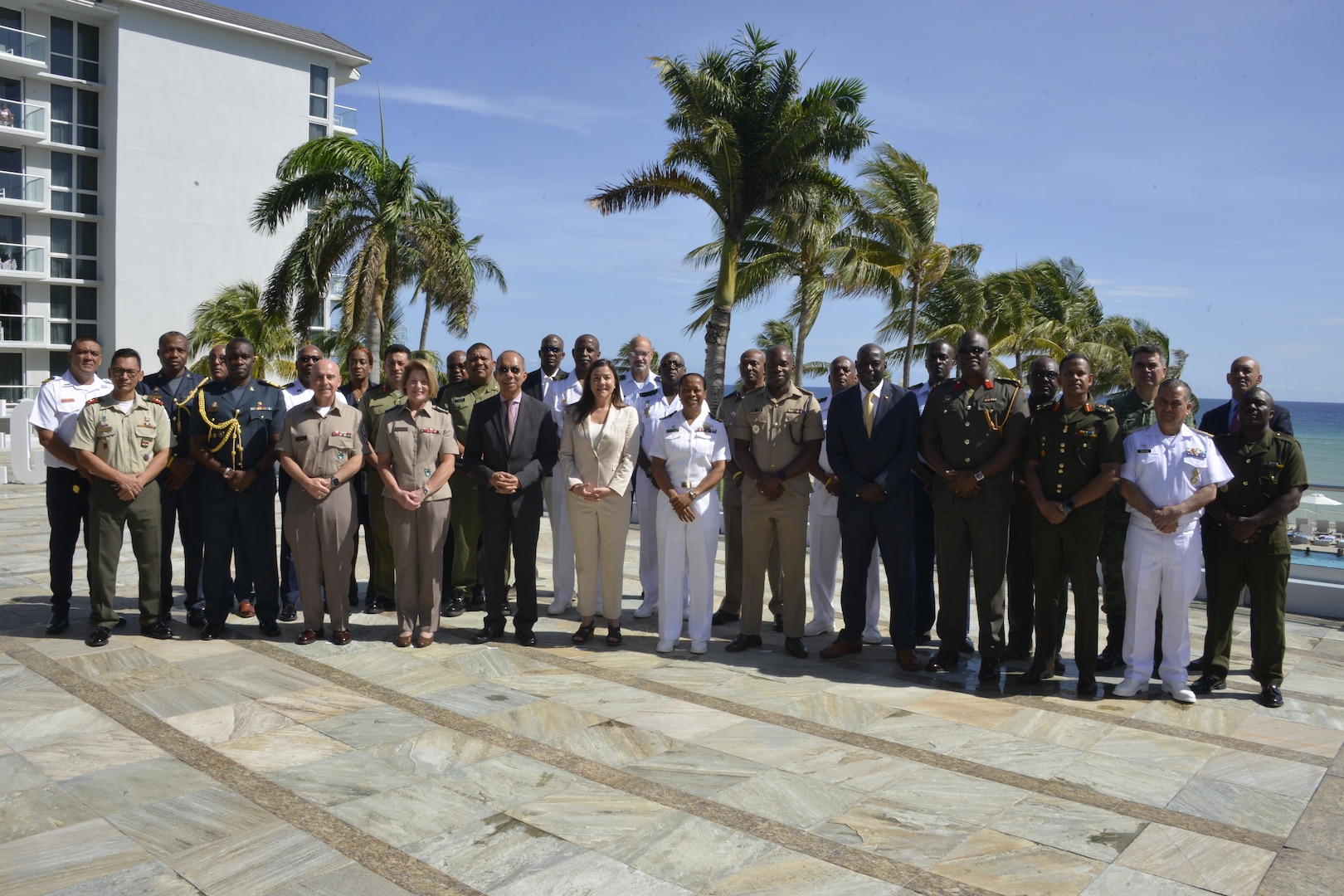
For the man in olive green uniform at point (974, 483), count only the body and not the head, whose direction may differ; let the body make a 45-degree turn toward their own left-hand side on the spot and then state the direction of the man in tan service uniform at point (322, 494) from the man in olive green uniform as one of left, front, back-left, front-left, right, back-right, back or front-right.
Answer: back-right

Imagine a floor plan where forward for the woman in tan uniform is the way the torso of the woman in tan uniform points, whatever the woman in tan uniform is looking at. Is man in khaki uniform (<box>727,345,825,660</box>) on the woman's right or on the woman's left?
on the woman's left

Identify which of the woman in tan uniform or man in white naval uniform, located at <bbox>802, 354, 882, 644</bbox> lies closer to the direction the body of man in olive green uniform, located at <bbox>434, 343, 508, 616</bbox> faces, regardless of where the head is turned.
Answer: the woman in tan uniform

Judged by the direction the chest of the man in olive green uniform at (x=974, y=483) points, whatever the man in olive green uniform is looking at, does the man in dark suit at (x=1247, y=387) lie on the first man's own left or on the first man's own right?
on the first man's own left
